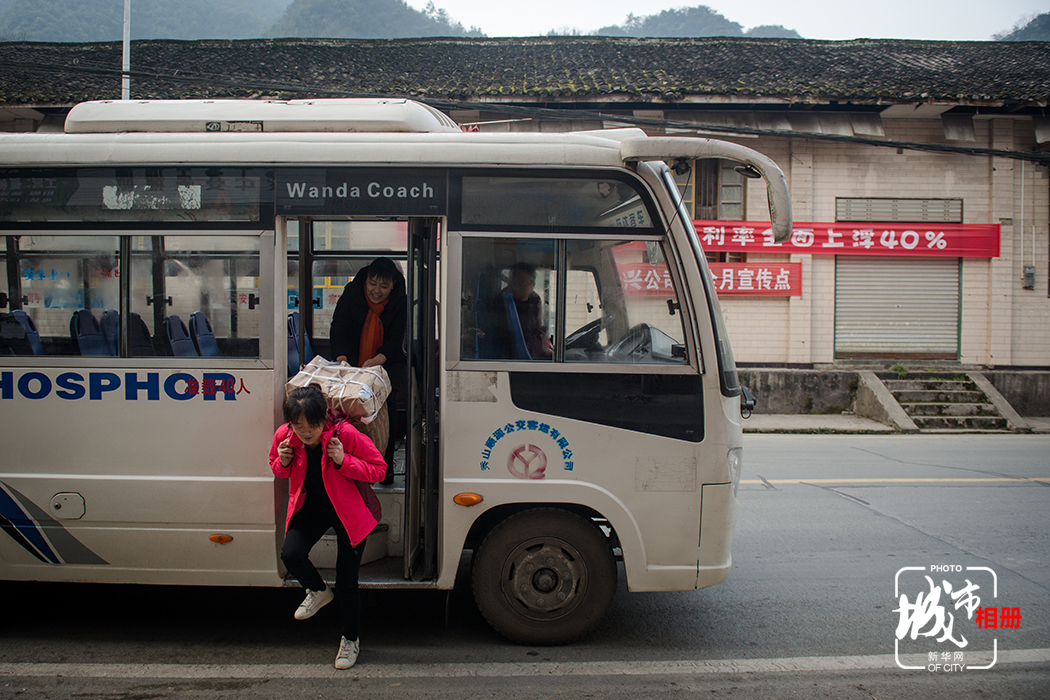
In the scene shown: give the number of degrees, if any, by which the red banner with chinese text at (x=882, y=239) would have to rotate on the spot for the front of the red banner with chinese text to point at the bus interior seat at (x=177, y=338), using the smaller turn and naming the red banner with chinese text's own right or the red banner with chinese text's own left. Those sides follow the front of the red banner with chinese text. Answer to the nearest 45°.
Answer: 0° — it already faces it

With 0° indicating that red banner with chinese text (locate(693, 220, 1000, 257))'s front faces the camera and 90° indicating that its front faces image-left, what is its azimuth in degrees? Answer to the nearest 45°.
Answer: approximately 0°

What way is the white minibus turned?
to the viewer's right

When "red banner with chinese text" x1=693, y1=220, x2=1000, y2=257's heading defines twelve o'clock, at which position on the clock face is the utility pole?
The utility pole is roughly at 2 o'clock from the red banner with chinese text.
